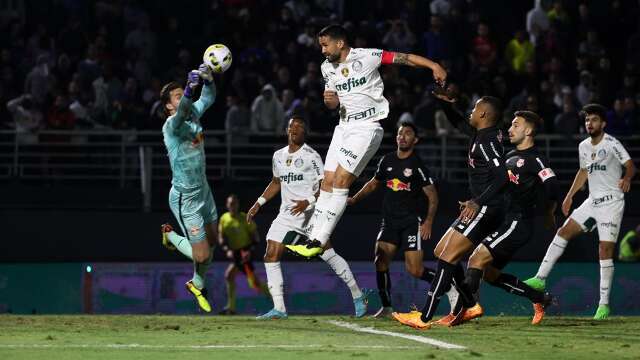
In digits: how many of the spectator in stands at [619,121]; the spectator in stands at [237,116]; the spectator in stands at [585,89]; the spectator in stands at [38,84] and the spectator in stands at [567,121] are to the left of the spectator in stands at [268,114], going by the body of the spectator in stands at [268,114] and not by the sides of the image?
3

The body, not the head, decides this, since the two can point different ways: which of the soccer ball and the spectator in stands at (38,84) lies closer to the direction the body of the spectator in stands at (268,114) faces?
the soccer ball

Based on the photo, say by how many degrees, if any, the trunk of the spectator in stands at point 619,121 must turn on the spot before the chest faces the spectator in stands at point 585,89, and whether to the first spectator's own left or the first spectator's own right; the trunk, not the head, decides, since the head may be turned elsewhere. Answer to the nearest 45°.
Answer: approximately 135° to the first spectator's own right

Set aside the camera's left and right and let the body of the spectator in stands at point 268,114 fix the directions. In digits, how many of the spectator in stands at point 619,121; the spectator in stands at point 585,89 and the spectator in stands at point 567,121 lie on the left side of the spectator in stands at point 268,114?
3

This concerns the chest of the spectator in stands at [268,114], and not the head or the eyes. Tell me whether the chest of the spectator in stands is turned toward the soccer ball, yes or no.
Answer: yes

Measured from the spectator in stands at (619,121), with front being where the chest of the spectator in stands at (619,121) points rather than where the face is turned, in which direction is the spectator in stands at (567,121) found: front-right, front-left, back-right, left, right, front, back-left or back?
right

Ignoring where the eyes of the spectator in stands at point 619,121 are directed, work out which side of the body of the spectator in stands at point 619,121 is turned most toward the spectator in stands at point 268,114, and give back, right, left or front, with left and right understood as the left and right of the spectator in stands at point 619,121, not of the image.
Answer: right

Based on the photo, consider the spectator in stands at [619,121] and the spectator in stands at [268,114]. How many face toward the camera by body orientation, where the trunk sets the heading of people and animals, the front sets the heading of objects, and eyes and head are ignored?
2

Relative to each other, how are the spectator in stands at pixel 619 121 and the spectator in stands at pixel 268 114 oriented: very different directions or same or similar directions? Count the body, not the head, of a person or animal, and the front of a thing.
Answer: same or similar directions

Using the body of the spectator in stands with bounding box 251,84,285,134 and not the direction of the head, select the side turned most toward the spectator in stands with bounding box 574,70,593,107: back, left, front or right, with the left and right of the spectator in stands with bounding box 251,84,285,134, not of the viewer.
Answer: left

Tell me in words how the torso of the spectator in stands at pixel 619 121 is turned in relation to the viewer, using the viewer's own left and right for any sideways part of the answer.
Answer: facing the viewer

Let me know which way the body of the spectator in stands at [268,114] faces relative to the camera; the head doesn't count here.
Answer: toward the camera

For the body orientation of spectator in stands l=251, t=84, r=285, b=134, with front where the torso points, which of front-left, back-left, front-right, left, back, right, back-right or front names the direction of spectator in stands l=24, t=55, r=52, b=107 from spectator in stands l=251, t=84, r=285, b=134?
right

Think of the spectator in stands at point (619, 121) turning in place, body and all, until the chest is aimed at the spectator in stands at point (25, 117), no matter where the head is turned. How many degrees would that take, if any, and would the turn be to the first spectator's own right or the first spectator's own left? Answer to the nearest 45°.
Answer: approximately 90° to the first spectator's own right

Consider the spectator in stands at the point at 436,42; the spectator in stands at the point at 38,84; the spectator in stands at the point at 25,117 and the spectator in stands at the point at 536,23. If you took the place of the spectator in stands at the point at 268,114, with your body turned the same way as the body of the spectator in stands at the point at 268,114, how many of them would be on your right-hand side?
2
